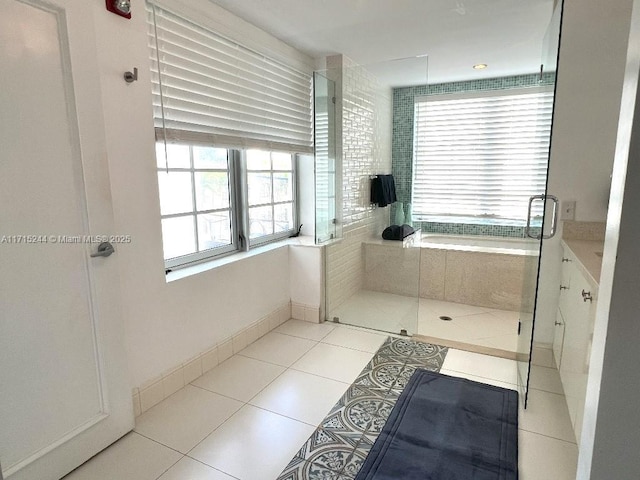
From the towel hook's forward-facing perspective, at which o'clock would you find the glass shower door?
The glass shower door is roughly at 11 o'clock from the towel hook.

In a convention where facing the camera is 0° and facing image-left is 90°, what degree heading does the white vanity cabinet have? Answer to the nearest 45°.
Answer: approximately 90°

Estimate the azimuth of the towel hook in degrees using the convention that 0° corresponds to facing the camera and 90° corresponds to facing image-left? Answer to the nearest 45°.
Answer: approximately 315°

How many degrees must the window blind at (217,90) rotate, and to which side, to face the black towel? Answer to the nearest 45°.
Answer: approximately 90° to its left

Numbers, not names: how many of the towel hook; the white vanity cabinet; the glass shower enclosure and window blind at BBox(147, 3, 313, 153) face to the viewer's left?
1

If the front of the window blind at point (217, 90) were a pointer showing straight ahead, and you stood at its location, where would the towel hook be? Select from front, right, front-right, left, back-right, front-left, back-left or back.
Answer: right

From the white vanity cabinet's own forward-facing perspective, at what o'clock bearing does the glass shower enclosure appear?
The glass shower enclosure is roughly at 1 o'clock from the white vanity cabinet.

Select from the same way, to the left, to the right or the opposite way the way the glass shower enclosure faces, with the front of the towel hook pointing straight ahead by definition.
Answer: to the right

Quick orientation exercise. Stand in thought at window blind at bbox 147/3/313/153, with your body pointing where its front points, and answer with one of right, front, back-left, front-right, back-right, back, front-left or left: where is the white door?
right

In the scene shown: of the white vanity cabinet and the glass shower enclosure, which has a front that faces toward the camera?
the glass shower enclosure

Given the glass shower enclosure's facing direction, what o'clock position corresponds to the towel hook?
The towel hook is roughly at 1 o'clock from the glass shower enclosure.

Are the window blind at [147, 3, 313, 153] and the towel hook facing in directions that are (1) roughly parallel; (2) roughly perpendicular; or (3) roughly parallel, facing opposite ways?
roughly parallel

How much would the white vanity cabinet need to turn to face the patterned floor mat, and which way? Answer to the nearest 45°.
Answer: approximately 45° to its left

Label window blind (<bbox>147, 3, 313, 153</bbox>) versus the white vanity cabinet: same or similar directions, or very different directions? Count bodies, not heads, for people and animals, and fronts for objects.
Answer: very different directions

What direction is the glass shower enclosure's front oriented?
toward the camera

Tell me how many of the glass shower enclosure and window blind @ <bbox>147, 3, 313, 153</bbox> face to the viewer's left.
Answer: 0

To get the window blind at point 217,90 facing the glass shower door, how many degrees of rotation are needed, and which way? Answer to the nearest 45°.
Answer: approximately 45° to its left
